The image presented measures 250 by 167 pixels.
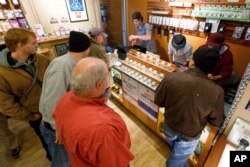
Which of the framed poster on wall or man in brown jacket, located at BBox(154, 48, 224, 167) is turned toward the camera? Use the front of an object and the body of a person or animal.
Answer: the framed poster on wall

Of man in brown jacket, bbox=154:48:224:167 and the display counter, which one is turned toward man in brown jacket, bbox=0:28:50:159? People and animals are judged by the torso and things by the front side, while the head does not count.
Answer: the display counter

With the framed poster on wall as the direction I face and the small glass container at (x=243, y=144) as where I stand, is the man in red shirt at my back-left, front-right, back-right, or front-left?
front-left

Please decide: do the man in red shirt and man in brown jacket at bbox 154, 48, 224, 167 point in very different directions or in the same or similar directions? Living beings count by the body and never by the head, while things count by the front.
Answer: same or similar directions

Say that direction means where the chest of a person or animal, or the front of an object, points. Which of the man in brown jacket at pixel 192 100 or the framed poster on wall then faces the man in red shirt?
the framed poster on wall

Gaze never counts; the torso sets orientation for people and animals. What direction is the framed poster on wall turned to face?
toward the camera

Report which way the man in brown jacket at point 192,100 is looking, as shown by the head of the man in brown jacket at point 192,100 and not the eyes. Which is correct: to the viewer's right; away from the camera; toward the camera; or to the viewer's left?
away from the camera

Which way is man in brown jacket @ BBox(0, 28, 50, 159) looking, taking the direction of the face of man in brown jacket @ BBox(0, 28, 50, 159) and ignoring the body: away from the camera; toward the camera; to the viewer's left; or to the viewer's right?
to the viewer's right

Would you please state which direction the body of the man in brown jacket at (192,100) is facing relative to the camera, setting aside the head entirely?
away from the camera

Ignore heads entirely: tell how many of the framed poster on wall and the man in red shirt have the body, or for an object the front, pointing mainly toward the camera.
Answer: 1

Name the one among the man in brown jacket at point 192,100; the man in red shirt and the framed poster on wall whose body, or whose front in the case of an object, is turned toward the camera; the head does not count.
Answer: the framed poster on wall

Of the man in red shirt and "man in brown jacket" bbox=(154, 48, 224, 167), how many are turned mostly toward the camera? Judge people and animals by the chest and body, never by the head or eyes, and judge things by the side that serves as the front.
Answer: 0

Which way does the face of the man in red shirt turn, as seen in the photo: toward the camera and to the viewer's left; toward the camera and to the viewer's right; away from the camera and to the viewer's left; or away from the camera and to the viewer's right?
away from the camera and to the viewer's right

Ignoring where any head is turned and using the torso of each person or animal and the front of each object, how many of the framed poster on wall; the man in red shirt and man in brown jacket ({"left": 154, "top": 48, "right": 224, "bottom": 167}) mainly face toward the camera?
1

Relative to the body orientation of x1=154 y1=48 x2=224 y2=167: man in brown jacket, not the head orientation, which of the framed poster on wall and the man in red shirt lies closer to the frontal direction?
the framed poster on wall

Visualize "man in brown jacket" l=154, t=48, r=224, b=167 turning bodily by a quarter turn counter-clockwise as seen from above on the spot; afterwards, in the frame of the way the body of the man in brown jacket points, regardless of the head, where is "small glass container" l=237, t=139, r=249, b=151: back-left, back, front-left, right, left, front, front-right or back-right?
back

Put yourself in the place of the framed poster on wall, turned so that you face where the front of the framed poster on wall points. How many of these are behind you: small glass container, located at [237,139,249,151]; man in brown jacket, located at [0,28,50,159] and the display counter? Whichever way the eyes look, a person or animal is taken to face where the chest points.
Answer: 0

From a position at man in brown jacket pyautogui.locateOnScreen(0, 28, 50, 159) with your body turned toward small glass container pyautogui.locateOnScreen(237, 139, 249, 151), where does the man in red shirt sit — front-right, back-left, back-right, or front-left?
front-right

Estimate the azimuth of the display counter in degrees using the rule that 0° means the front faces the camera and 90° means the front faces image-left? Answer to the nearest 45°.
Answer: approximately 45°

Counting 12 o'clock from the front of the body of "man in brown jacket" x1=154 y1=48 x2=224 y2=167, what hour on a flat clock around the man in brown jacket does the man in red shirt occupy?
The man in red shirt is roughly at 7 o'clock from the man in brown jacket.

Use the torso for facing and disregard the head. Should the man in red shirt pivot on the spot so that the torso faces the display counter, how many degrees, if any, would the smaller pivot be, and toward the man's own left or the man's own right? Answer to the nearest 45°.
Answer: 0° — they already face it
